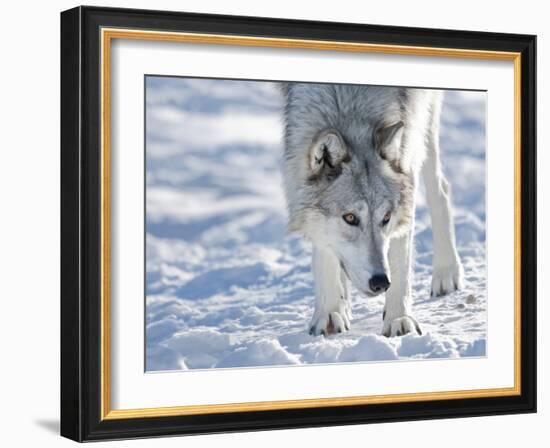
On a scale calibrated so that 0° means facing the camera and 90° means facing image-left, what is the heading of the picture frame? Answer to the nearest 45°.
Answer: approximately 315°
